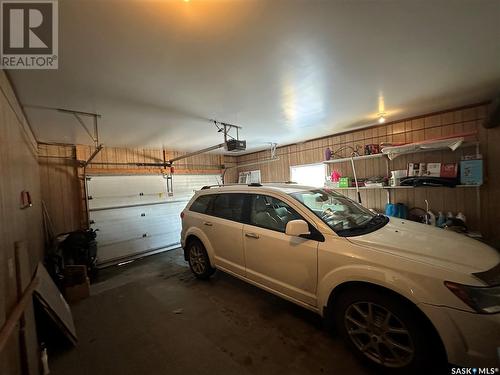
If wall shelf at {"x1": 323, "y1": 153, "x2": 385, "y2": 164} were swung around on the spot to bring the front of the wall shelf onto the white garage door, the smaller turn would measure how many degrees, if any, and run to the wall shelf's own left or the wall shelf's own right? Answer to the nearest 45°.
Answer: approximately 45° to the wall shelf's own right

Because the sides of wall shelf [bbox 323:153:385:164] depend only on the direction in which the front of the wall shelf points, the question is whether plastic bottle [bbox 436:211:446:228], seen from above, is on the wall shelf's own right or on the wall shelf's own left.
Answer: on the wall shelf's own left

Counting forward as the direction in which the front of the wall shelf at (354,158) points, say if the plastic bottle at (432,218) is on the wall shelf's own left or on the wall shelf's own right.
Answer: on the wall shelf's own left

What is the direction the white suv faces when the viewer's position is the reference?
facing the viewer and to the right of the viewer

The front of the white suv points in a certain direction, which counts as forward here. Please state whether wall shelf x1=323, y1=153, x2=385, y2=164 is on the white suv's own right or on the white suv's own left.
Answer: on the white suv's own left

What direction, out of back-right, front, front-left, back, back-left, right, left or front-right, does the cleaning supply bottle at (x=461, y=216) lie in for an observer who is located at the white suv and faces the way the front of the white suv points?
left

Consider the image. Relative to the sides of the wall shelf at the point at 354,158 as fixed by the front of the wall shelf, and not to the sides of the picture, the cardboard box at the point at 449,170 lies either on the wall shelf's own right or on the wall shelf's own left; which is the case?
on the wall shelf's own left

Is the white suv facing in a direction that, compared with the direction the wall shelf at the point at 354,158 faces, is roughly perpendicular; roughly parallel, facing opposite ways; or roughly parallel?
roughly perpendicular

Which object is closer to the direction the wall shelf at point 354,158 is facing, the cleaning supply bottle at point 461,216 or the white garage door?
the white garage door

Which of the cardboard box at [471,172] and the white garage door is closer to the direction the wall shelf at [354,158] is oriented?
the white garage door

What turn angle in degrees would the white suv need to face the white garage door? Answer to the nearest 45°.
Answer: approximately 135° to its right

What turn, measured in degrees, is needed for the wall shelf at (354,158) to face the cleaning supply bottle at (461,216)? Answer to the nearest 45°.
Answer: approximately 135° to its left

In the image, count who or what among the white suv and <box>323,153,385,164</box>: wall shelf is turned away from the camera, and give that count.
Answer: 0
